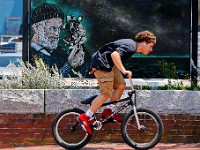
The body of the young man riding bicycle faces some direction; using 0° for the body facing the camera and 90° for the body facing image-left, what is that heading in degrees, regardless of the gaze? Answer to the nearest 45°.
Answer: approximately 270°

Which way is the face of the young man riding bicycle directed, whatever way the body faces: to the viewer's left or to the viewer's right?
to the viewer's right

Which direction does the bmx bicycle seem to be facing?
to the viewer's right

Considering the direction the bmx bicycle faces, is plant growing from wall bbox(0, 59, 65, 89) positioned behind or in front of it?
behind
